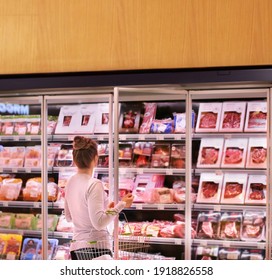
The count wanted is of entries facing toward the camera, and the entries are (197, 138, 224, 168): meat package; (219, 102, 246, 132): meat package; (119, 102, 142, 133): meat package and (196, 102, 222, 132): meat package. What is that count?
4

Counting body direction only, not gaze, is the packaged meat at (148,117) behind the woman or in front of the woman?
in front

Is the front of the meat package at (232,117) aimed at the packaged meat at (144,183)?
no

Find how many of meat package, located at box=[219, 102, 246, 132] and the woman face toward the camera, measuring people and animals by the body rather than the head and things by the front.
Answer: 1

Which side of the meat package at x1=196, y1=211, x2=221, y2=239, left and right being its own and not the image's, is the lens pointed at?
front

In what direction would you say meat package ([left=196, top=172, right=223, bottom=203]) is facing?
toward the camera

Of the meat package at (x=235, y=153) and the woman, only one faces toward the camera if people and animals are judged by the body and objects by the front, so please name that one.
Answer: the meat package

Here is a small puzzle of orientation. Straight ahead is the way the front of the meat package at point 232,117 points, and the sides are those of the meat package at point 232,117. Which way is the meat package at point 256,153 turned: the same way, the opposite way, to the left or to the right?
the same way

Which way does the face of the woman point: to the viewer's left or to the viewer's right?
to the viewer's right

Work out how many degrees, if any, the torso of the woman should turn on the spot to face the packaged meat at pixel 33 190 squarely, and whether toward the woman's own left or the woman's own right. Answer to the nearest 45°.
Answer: approximately 90° to the woman's own left

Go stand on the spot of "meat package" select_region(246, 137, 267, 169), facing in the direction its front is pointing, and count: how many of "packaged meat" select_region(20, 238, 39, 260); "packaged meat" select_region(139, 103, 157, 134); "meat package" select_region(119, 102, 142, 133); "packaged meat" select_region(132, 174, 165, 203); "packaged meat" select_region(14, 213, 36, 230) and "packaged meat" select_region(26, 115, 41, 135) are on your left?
0

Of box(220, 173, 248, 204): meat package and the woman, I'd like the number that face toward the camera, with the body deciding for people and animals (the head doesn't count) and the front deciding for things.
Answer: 1

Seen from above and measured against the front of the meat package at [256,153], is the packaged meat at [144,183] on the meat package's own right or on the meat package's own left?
on the meat package's own right

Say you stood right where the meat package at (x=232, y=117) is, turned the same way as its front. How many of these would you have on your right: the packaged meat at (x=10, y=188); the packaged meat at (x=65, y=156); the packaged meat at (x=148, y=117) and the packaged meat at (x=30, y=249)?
4

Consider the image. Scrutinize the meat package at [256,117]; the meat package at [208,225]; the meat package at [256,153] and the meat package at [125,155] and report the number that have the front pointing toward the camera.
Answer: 4

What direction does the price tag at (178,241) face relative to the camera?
toward the camera

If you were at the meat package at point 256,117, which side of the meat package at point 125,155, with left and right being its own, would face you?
left

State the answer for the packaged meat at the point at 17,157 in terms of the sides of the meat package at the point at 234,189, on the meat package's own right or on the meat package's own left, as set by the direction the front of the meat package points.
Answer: on the meat package's own right

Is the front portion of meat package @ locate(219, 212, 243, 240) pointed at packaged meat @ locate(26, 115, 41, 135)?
no
